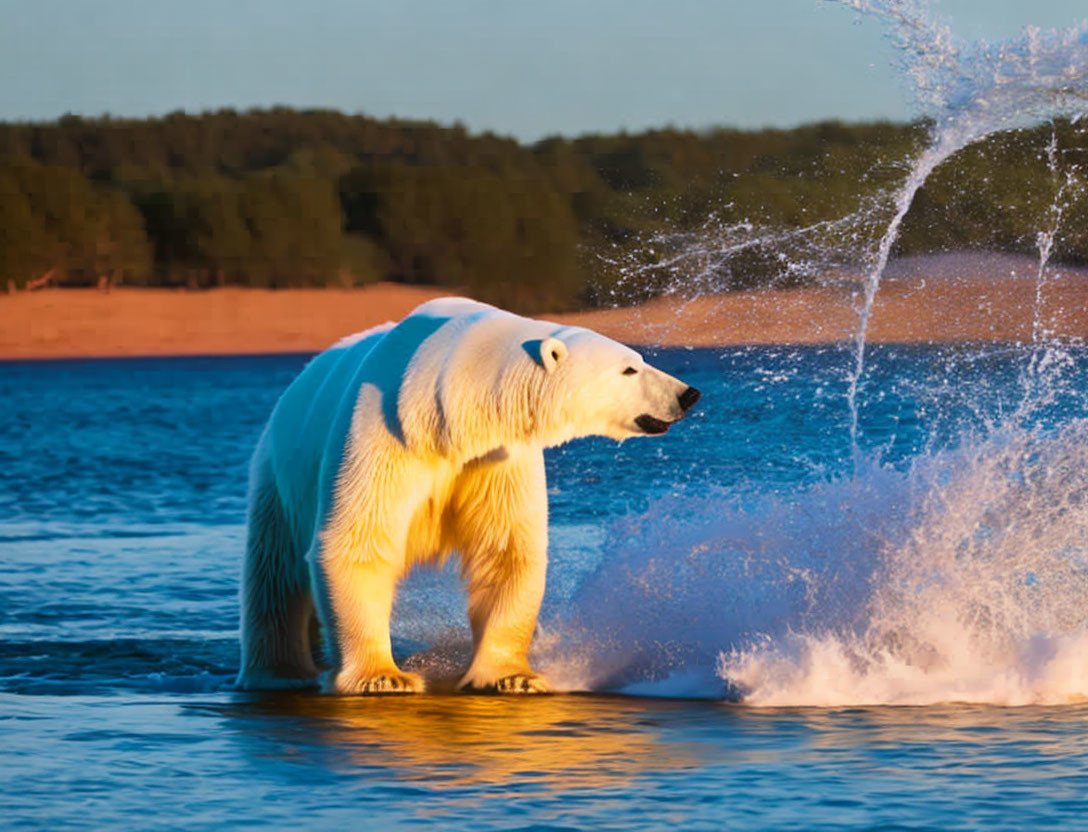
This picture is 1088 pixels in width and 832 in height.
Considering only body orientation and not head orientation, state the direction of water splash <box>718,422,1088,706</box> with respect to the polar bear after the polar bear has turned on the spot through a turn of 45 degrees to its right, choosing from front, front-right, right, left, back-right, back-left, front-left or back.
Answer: left

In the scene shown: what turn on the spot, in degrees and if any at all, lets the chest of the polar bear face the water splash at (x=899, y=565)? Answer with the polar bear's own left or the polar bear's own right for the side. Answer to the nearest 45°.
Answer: approximately 45° to the polar bear's own left

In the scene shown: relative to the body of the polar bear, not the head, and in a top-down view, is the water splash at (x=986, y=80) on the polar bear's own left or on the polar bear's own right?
on the polar bear's own left

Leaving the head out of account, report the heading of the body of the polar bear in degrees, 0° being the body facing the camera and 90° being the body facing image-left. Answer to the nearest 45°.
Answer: approximately 315°
